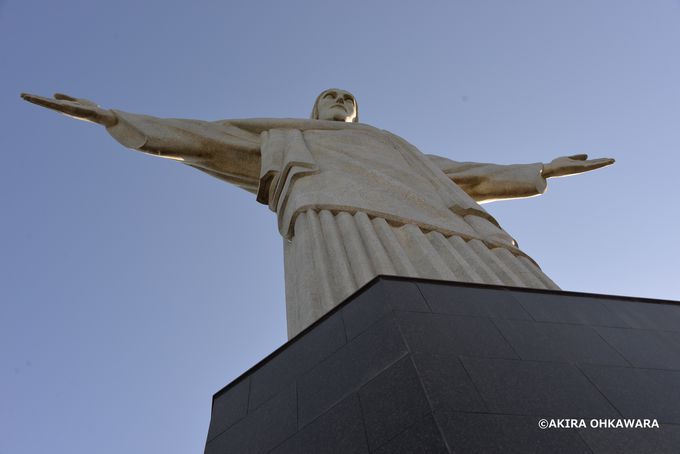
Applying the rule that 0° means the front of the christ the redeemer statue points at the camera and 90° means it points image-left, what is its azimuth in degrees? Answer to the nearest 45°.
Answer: approximately 315°
